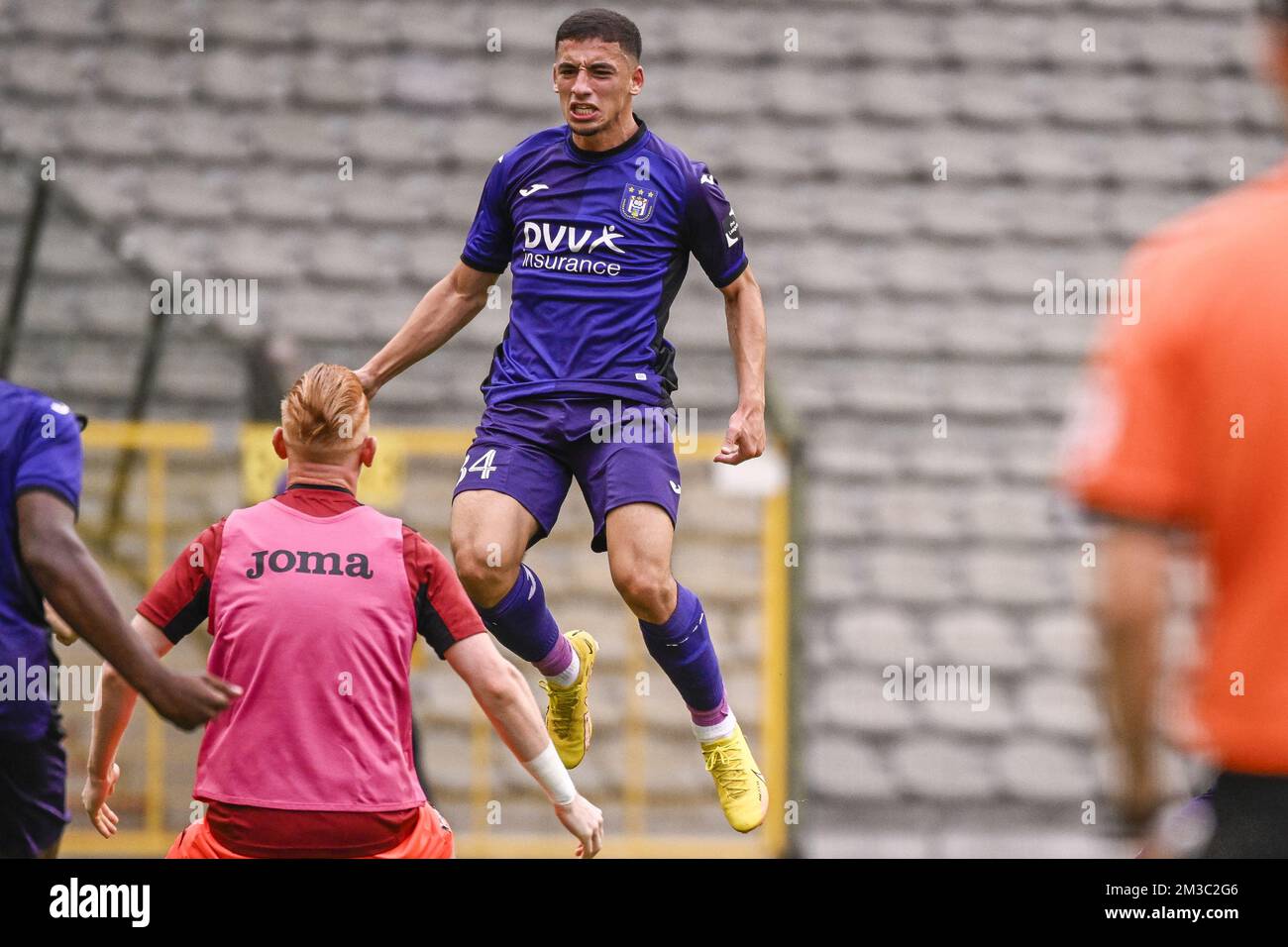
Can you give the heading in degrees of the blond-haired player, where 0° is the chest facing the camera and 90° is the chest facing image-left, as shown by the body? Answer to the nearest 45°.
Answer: approximately 180°

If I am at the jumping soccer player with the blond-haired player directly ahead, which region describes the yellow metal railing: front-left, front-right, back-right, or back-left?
back-right

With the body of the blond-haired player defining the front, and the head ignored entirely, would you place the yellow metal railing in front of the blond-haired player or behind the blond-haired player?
in front

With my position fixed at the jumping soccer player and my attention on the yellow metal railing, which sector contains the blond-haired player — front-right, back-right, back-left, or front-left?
back-left

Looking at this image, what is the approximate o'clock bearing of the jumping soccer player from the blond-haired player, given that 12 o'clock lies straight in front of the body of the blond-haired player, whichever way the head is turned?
The jumping soccer player is roughly at 1 o'clock from the blond-haired player.

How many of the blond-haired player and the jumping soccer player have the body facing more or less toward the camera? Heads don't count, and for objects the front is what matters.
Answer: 1

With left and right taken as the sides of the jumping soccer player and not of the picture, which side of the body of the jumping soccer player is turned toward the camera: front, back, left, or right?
front

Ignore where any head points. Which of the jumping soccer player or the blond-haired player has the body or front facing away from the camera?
the blond-haired player

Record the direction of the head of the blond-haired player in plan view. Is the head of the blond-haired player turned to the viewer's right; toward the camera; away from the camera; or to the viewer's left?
away from the camera

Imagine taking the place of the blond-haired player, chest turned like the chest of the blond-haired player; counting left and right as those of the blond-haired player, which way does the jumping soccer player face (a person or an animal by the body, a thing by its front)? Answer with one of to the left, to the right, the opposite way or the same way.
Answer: the opposite way

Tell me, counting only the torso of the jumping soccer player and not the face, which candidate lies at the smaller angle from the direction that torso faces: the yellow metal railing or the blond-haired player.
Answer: the blond-haired player

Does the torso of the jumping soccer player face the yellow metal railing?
no
